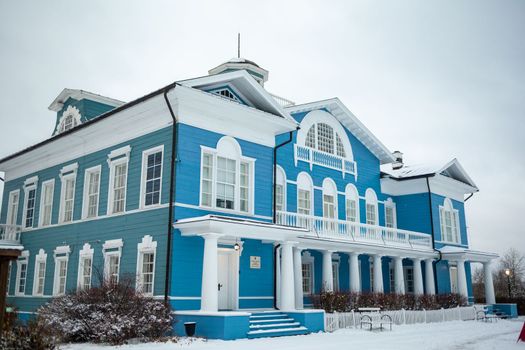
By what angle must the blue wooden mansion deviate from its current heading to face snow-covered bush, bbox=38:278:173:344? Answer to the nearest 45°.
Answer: approximately 90° to its right

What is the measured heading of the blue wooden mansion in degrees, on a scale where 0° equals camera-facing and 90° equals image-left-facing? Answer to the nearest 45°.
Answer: approximately 315°
